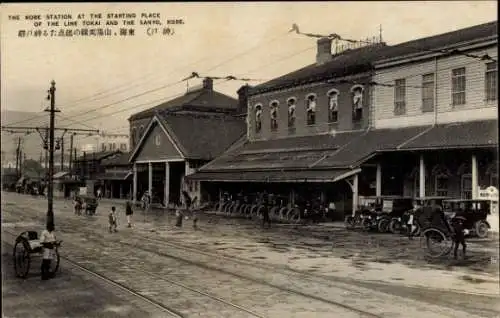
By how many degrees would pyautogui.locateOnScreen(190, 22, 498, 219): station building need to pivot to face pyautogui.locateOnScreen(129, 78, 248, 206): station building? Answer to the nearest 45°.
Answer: approximately 90° to its right

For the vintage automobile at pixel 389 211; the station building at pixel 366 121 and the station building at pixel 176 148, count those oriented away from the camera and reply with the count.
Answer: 0

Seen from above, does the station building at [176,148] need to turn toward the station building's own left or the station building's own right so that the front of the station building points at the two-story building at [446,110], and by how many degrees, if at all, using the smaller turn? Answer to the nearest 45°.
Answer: approximately 90° to the station building's own left

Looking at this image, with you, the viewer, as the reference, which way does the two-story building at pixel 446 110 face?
facing the viewer and to the left of the viewer
